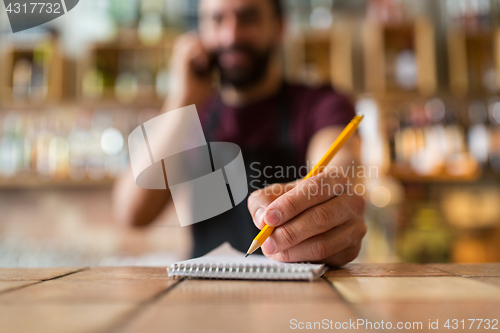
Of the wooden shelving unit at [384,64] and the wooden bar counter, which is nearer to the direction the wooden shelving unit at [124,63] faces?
the wooden bar counter

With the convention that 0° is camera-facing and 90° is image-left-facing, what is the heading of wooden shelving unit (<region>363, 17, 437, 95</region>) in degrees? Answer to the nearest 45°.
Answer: approximately 0°

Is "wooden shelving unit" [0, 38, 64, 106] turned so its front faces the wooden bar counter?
yes

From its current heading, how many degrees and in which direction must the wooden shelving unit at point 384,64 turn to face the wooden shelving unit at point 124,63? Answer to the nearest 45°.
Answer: approximately 90° to its right

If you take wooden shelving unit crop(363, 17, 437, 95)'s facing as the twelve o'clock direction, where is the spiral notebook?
The spiral notebook is roughly at 12 o'clock from the wooden shelving unit.

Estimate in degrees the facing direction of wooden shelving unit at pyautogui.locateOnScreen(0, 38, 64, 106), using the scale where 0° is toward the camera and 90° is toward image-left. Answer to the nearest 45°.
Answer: approximately 0°

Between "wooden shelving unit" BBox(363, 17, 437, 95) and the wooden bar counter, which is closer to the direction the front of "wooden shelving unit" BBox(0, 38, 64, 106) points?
the wooden bar counter
